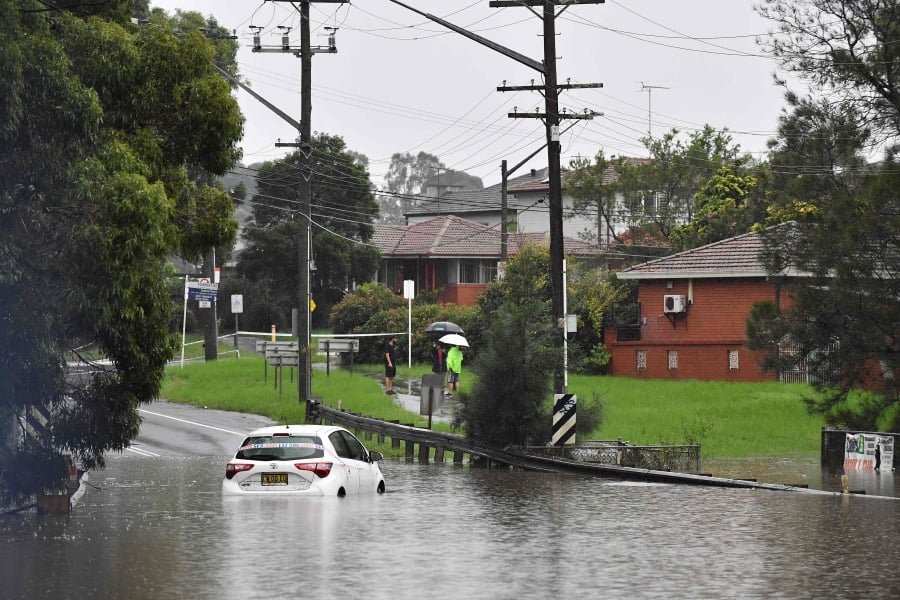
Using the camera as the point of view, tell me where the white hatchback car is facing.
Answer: facing away from the viewer and to the right of the viewer

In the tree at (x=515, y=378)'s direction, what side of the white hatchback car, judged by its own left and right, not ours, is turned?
front

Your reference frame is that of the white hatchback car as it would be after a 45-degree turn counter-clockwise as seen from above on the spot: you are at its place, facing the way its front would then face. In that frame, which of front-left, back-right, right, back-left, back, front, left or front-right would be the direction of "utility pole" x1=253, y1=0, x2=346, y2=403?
front

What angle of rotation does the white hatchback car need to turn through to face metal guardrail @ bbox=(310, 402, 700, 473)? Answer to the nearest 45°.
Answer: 0° — it already faces it

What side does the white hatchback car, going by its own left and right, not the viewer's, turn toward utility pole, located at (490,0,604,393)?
front

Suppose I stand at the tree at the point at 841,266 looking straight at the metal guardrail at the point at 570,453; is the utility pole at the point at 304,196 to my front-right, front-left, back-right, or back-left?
front-right

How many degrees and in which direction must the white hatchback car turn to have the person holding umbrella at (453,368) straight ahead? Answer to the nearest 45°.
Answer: approximately 45° to its left

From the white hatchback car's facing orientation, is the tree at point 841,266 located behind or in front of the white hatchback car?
in front
